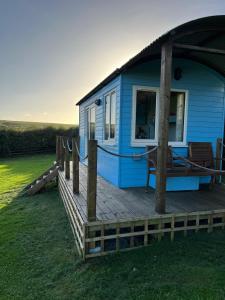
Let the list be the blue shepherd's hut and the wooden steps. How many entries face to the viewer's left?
1

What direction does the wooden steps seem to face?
to the viewer's left

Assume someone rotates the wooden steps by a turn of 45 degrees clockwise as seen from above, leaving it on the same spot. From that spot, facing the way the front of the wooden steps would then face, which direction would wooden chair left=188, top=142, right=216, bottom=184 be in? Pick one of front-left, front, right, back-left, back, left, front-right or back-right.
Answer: back

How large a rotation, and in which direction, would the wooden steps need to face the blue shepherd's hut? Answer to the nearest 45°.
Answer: approximately 135° to its left

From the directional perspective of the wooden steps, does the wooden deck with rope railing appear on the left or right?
on its left

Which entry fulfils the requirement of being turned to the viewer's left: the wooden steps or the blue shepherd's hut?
the wooden steps
